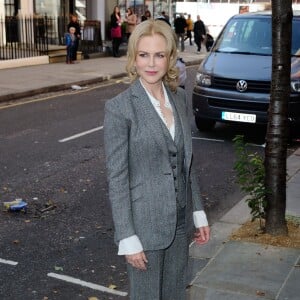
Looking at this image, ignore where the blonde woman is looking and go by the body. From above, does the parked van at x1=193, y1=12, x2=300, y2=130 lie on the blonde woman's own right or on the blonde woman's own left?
on the blonde woman's own left

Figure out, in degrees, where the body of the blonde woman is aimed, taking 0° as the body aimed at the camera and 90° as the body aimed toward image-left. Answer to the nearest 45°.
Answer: approximately 315°

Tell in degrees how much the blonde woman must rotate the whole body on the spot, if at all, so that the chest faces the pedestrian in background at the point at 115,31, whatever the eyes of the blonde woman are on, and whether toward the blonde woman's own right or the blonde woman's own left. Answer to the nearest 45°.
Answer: approximately 135° to the blonde woman's own left

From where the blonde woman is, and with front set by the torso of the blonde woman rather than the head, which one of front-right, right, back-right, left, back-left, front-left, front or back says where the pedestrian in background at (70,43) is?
back-left

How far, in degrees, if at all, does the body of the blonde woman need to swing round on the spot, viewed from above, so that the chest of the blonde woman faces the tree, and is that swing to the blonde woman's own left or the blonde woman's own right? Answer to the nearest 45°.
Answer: approximately 90° to the blonde woman's own left
